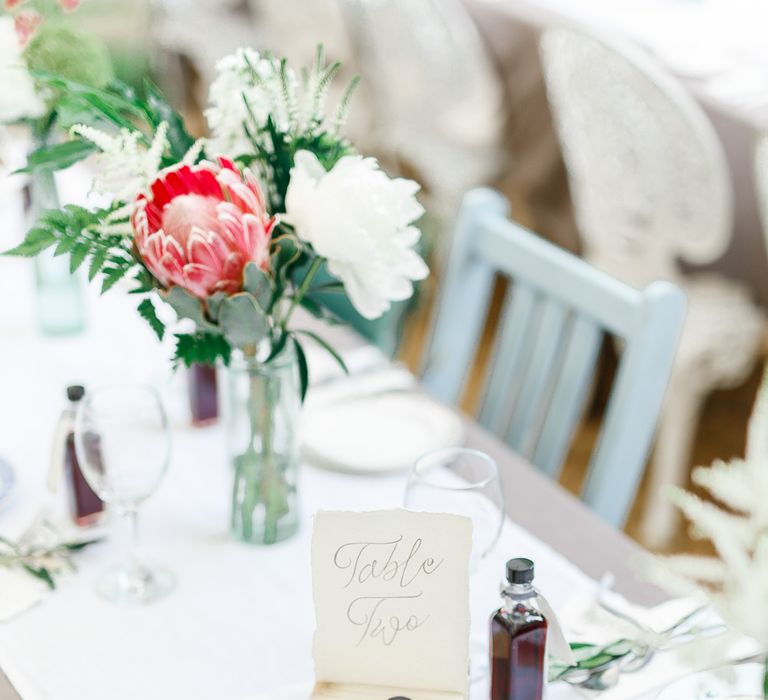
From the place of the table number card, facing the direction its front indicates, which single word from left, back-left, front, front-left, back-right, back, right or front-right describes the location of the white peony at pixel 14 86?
back-right

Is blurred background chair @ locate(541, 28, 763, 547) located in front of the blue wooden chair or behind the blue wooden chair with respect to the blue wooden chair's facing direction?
behind

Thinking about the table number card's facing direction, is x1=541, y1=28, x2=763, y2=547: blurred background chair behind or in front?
behind

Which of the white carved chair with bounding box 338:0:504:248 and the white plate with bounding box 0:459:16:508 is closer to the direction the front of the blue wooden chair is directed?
the white plate

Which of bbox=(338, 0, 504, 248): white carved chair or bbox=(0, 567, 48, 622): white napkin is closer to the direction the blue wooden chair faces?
the white napkin

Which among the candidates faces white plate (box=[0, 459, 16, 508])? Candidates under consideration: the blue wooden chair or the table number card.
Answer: the blue wooden chair

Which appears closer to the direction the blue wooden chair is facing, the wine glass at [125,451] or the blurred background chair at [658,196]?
the wine glass

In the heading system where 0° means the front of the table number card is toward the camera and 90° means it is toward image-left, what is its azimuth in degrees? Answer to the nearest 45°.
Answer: approximately 0°

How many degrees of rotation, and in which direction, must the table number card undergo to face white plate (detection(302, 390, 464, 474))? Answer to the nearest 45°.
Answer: approximately 180°

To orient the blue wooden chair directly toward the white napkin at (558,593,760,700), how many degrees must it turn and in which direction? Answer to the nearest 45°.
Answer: approximately 45° to its left

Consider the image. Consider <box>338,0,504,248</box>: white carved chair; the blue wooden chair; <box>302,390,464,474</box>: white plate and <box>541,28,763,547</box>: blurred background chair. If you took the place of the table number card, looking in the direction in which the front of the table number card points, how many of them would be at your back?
4
